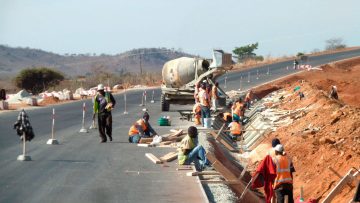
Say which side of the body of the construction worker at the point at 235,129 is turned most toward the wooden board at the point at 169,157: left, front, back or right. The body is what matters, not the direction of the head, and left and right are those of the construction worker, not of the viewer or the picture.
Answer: back

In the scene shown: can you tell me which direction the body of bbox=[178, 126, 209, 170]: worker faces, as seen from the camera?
to the viewer's right

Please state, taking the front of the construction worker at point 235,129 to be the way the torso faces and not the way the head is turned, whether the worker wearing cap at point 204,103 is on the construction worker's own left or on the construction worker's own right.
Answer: on the construction worker's own left

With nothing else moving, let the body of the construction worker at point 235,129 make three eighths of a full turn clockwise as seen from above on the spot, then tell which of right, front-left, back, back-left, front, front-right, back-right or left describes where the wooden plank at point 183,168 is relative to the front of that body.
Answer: front-right

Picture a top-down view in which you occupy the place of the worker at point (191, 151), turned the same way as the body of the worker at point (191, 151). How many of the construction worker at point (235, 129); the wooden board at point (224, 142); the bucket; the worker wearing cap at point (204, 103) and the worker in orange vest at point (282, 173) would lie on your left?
4
